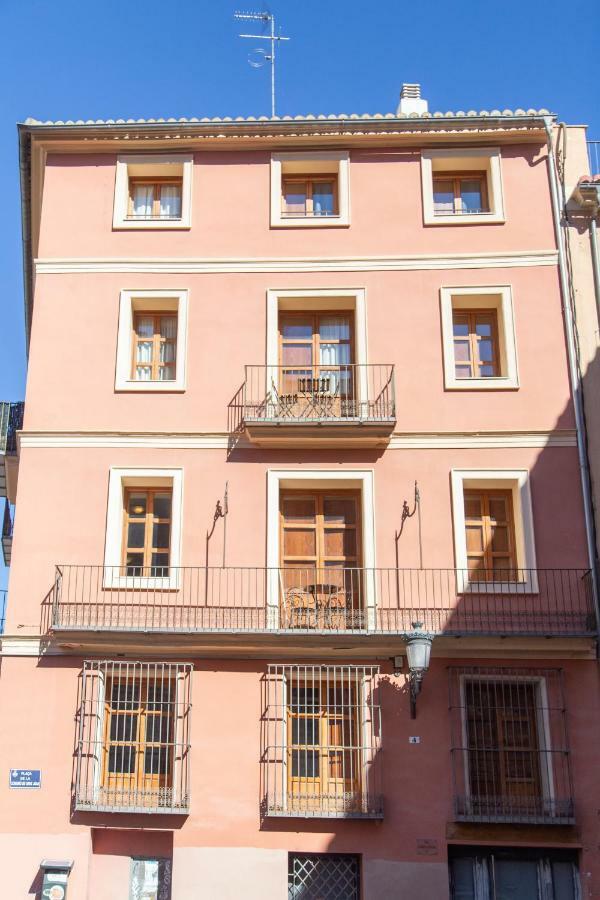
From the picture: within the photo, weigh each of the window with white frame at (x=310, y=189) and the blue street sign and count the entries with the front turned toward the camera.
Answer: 2

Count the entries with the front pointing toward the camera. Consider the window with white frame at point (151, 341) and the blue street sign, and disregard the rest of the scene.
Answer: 2

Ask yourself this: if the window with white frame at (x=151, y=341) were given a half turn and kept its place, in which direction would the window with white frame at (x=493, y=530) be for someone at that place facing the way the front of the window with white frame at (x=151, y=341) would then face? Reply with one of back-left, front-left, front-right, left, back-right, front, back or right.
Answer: right
